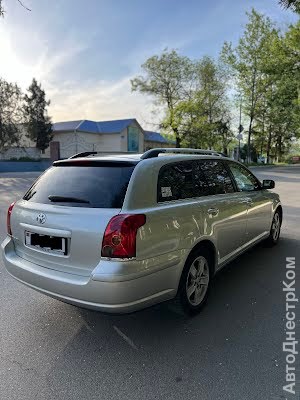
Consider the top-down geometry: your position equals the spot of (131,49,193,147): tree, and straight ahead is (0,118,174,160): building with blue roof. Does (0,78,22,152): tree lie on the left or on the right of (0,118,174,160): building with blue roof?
left

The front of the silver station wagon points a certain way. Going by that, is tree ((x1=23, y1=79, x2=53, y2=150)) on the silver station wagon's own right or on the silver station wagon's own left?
on the silver station wagon's own left

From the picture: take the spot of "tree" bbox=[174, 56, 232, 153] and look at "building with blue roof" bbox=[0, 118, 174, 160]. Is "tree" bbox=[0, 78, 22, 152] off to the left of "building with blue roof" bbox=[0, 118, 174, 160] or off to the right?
left

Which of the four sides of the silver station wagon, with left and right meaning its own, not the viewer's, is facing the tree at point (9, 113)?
left

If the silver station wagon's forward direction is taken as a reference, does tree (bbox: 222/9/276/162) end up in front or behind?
in front

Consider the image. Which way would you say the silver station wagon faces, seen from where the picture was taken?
facing away from the viewer and to the right of the viewer

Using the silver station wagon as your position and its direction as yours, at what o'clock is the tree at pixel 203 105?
The tree is roughly at 11 o'clock from the silver station wagon.

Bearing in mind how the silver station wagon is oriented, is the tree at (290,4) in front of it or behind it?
in front
